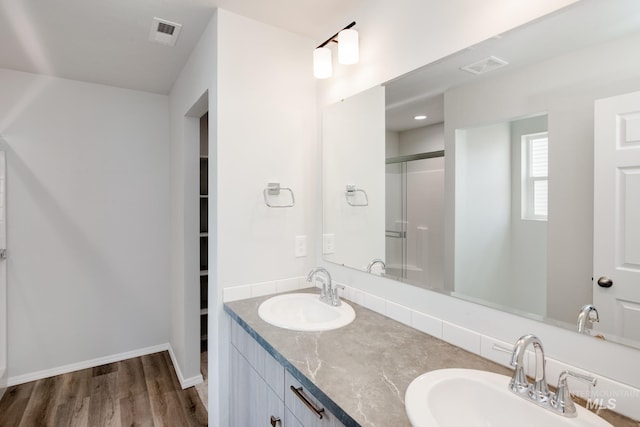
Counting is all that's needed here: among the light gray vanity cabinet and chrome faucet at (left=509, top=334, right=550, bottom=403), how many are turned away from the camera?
0

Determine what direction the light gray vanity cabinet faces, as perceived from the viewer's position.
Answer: facing the viewer and to the left of the viewer

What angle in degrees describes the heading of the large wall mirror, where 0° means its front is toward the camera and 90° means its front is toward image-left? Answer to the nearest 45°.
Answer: approximately 45°

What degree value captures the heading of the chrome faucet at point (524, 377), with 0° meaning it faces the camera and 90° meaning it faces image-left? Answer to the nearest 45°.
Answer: approximately 45°

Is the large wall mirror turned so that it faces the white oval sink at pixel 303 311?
no

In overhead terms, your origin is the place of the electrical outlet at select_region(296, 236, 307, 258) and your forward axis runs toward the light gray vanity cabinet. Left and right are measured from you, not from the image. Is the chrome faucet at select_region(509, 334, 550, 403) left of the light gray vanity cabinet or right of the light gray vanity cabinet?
left

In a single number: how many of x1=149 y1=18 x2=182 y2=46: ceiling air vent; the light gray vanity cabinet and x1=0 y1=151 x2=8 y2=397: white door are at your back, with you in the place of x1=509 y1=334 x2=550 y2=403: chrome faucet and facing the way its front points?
0

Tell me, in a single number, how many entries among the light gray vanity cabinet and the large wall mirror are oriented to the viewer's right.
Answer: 0

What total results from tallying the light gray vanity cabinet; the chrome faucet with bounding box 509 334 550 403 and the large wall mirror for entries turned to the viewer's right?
0

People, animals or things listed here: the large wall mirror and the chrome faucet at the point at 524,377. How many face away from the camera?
0

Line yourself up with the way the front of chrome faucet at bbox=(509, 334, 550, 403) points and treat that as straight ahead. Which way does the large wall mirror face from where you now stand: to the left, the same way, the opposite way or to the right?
the same way

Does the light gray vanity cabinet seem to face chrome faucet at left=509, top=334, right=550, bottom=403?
no
